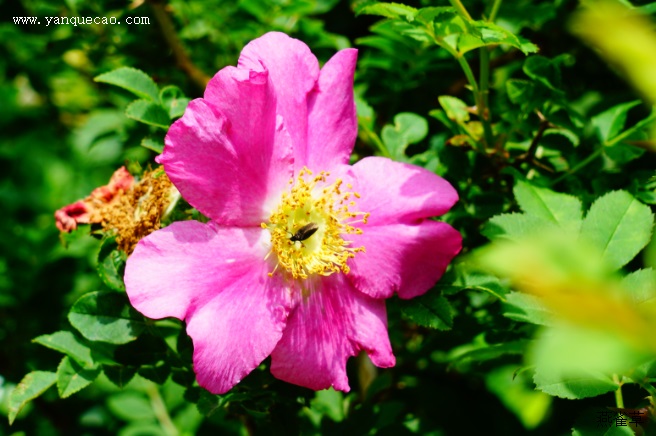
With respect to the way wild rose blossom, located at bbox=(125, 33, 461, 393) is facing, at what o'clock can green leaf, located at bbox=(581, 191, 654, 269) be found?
The green leaf is roughly at 9 o'clock from the wild rose blossom.

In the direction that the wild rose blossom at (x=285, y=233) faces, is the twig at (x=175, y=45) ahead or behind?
behind

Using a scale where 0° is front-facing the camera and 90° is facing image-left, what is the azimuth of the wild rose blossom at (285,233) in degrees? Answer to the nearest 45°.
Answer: approximately 0°
